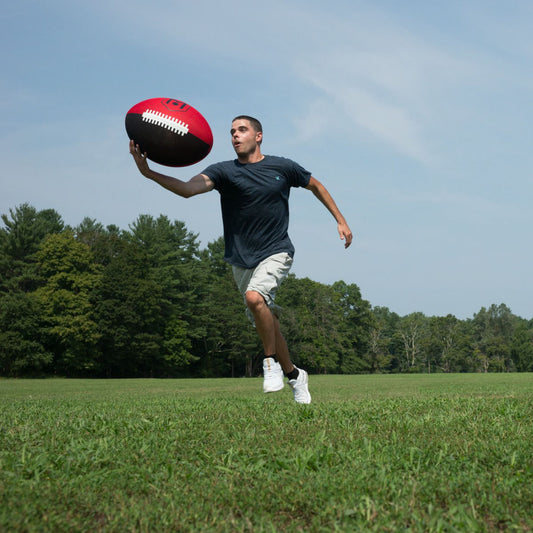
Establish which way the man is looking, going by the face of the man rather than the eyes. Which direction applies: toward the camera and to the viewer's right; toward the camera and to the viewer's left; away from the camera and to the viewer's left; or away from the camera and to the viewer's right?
toward the camera and to the viewer's left

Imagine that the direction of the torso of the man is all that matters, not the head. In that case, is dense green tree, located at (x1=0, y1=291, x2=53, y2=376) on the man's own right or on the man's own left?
on the man's own right

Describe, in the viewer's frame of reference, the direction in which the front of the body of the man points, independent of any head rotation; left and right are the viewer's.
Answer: facing the viewer and to the left of the viewer
